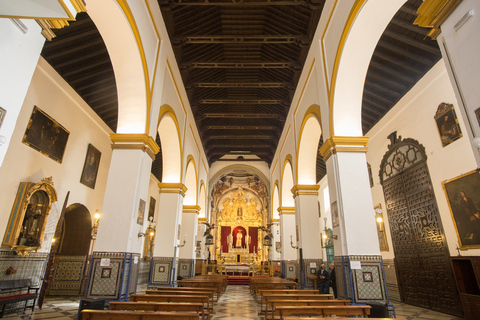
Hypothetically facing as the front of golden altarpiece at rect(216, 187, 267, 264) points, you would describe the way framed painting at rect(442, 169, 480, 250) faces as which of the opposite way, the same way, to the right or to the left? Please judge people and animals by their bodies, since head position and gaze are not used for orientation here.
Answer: to the right

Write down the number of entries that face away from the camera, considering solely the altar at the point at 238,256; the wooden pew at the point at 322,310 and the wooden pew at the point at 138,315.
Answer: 2

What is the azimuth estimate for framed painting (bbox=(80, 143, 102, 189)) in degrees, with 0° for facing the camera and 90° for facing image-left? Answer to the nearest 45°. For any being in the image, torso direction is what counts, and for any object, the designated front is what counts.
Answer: approximately 315°

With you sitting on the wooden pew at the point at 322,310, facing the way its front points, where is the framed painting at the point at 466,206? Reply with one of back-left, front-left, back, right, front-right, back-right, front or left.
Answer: front-right

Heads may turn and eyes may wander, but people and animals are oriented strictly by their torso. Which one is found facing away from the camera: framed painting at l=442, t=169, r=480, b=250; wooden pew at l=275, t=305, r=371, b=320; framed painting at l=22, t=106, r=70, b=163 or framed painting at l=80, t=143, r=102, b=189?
the wooden pew

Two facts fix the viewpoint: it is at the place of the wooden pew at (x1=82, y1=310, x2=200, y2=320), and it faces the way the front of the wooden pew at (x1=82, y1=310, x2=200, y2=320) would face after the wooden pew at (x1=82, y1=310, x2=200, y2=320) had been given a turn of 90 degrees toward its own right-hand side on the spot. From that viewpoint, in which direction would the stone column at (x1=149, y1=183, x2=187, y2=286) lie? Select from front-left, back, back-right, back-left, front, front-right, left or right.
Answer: left

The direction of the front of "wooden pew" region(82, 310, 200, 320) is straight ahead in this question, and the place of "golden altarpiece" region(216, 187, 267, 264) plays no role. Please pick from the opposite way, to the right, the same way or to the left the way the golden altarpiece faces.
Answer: the opposite way

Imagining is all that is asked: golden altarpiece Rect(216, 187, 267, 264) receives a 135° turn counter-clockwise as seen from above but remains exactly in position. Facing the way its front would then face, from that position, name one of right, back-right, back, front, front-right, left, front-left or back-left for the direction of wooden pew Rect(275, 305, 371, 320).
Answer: back-right

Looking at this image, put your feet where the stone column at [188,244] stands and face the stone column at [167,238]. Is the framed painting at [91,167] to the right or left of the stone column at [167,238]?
right

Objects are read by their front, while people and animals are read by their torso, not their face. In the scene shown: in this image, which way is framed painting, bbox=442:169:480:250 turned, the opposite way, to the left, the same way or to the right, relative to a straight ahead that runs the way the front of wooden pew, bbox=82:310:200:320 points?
to the left

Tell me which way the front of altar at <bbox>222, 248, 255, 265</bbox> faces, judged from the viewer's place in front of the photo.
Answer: facing the viewer

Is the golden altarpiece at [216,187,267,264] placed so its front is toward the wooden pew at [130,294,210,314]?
yes

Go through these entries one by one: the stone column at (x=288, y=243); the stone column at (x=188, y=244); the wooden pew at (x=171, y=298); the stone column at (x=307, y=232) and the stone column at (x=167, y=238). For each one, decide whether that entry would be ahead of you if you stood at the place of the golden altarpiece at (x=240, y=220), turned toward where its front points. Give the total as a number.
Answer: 5

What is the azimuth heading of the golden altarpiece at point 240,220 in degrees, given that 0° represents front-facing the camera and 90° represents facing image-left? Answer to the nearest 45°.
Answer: approximately 0°

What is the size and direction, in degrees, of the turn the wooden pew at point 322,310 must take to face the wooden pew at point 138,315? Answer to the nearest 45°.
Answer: approximately 135° to its left

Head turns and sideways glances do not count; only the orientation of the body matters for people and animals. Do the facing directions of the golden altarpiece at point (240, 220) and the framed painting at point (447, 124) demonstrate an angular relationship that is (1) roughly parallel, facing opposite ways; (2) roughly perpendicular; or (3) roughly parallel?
roughly perpendicular

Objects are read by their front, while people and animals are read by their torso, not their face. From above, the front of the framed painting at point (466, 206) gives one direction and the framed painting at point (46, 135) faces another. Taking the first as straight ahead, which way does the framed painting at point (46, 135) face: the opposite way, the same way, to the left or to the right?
the opposite way

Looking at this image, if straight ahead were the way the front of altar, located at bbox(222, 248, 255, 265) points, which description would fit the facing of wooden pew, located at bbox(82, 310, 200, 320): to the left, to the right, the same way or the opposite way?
the opposite way

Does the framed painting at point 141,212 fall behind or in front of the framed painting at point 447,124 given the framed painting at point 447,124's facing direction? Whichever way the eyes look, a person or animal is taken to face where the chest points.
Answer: in front

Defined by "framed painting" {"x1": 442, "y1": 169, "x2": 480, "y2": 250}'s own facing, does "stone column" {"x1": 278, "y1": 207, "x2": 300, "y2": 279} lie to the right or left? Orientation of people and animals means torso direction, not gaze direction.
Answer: on its right

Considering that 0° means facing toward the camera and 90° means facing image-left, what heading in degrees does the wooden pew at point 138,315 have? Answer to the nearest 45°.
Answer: approximately 180°
